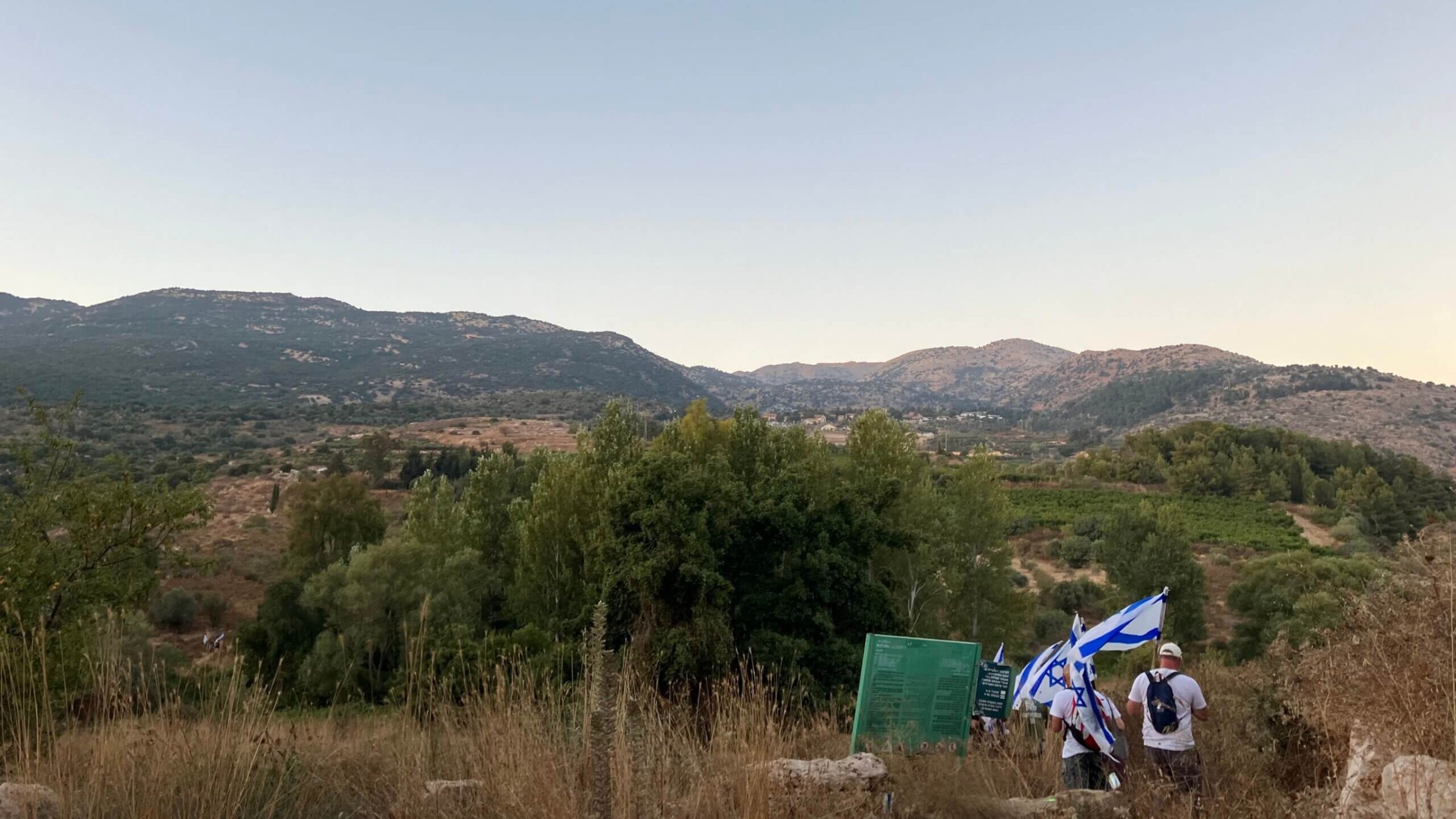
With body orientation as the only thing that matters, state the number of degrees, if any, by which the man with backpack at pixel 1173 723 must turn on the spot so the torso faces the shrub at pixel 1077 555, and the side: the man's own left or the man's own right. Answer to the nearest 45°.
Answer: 0° — they already face it

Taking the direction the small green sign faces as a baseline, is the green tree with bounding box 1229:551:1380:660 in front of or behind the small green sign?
behind

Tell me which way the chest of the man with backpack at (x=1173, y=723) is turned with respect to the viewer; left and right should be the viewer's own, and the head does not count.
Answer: facing away from the viewer

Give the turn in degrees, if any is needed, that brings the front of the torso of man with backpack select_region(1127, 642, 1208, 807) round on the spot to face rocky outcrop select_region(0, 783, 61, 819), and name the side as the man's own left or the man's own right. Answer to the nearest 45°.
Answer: approximately 135° to the man's own left

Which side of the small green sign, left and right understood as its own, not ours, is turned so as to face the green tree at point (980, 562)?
back

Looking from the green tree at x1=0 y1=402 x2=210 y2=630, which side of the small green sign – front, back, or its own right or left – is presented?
right

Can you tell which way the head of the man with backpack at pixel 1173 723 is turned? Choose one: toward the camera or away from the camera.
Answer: away from the camera

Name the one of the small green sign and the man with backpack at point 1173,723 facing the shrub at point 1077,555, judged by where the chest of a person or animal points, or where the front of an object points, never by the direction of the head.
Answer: the man with backpack

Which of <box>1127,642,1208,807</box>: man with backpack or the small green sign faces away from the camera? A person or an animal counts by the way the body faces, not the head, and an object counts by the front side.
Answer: the man with backpack

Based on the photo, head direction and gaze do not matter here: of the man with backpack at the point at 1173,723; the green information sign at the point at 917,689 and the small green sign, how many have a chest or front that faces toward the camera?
2
